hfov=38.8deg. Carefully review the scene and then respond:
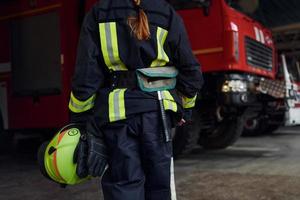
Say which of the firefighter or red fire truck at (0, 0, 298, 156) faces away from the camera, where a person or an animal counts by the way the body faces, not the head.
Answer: the firefighter

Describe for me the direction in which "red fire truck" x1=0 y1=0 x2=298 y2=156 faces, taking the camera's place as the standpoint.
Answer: facing the viewer and to the right of the viewer

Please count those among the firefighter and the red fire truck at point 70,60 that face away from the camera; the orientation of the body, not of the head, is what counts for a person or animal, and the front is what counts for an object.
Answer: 1

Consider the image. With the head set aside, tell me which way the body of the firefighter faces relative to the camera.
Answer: away from the camera

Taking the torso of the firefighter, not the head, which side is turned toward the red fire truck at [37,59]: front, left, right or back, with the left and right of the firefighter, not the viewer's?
front
